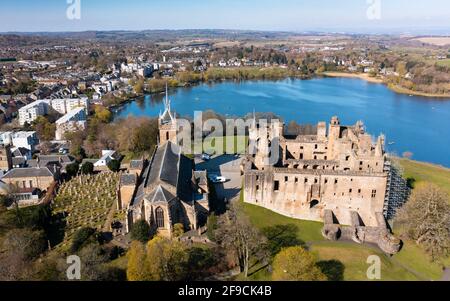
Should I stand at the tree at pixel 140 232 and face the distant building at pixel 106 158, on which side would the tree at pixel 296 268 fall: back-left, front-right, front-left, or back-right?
back-right

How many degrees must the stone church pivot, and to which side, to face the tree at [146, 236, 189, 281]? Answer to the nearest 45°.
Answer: approximately 180°

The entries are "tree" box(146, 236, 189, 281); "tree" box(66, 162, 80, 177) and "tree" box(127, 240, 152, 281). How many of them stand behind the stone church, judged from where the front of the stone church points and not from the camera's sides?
2

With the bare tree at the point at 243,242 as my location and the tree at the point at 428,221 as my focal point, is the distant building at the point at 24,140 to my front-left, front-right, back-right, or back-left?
back-left

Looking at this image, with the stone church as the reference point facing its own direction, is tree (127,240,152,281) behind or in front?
behind

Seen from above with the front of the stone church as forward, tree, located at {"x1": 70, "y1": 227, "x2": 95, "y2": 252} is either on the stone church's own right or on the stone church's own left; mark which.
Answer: on the stone church's own left

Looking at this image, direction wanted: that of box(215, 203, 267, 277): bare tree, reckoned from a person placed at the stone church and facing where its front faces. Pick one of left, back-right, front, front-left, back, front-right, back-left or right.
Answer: back-right

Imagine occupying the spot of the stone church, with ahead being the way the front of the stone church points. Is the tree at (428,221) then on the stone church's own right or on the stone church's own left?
on the stone church's own right

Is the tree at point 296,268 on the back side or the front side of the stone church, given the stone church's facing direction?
on the back side

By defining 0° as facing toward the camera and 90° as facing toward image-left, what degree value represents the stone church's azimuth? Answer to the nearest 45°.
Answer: approximately 180°
